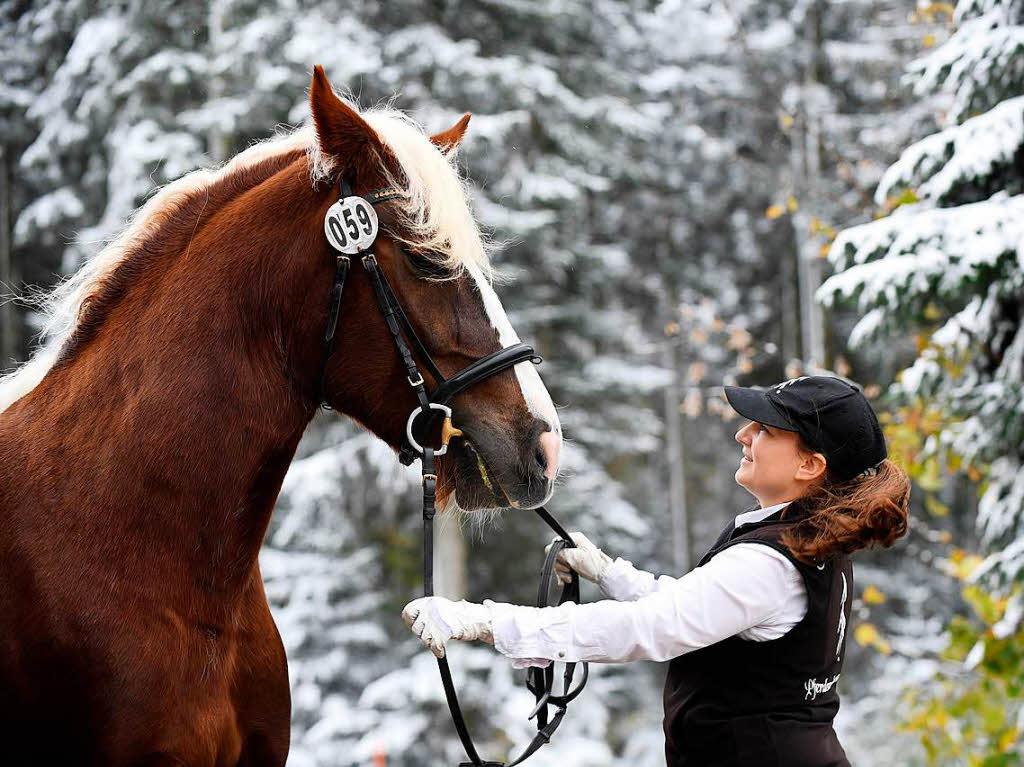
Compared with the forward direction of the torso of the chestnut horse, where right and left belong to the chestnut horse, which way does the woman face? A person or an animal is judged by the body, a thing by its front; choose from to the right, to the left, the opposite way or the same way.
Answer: the opposite way

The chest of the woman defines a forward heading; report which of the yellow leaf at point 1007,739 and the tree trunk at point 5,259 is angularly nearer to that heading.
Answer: the tree trunk

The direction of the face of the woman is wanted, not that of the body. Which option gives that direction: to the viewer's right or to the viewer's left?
to the viewer's left

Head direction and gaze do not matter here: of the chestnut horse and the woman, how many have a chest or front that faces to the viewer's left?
1

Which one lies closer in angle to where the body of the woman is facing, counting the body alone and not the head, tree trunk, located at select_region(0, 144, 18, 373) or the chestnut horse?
the chestnut horse

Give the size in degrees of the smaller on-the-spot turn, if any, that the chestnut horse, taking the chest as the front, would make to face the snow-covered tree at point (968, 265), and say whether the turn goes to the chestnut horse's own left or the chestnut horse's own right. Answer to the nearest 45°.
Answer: approximately 45° to the chestnut horse's own left

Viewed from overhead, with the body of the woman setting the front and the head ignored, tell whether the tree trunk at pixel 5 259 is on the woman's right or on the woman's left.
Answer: on the woman's right

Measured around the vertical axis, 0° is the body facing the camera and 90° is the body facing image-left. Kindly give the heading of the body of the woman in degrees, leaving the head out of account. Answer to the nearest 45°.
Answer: approximately 90°

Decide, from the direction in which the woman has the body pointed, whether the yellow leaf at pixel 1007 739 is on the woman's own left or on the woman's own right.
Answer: on the woman's own right

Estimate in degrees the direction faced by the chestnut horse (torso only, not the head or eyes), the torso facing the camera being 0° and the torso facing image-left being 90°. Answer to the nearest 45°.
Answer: approximately 270°
